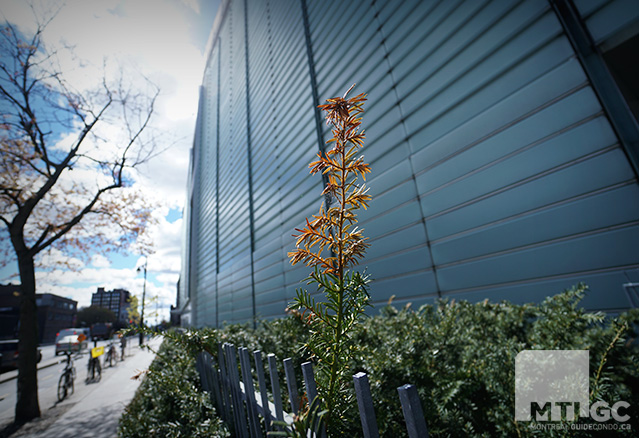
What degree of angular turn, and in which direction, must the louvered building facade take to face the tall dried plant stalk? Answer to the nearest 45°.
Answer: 0° — it already faces it

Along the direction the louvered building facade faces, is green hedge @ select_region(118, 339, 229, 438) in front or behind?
in front

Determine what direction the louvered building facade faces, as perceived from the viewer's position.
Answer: facing the viewer and to the left of the viewer
